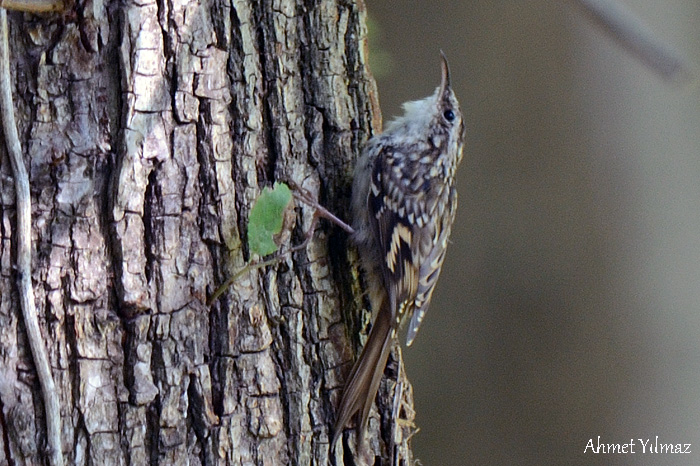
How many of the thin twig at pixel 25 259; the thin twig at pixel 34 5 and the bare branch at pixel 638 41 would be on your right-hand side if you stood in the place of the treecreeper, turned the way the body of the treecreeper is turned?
1

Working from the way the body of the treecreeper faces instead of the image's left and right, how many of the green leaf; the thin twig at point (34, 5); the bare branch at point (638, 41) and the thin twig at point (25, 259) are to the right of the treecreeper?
1

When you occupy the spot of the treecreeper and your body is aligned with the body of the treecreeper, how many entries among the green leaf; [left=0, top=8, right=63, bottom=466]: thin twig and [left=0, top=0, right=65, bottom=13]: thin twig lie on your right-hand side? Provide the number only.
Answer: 0

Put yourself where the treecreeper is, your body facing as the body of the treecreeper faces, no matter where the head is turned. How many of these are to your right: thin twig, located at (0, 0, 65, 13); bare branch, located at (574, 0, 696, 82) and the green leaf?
1

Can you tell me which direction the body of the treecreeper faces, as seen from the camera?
to the viewer's left

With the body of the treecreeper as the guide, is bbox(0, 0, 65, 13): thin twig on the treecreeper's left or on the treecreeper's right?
on the treecreeper's left

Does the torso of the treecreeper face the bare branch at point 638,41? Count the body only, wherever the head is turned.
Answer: no
